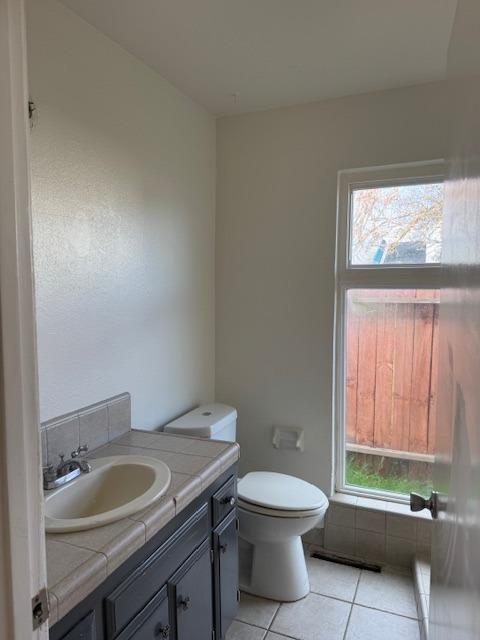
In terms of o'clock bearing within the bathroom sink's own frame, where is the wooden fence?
The wooden fence is roughly at 10 o'clock from the bathroom sink.

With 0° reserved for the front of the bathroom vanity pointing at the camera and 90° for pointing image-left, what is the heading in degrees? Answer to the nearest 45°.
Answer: approximately 315°

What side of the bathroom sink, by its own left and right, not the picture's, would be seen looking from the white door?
front

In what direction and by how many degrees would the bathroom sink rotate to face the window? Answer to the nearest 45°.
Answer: approximately 45° to its left

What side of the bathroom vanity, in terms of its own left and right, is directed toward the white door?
front

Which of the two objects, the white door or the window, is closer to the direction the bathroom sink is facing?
the white door

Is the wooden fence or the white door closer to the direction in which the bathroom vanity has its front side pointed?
the white door

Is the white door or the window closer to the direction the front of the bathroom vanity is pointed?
the white door

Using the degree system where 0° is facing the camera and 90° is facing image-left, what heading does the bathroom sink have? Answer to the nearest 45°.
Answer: approximately 315°

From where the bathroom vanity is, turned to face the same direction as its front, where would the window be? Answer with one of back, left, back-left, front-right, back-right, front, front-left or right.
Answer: left
